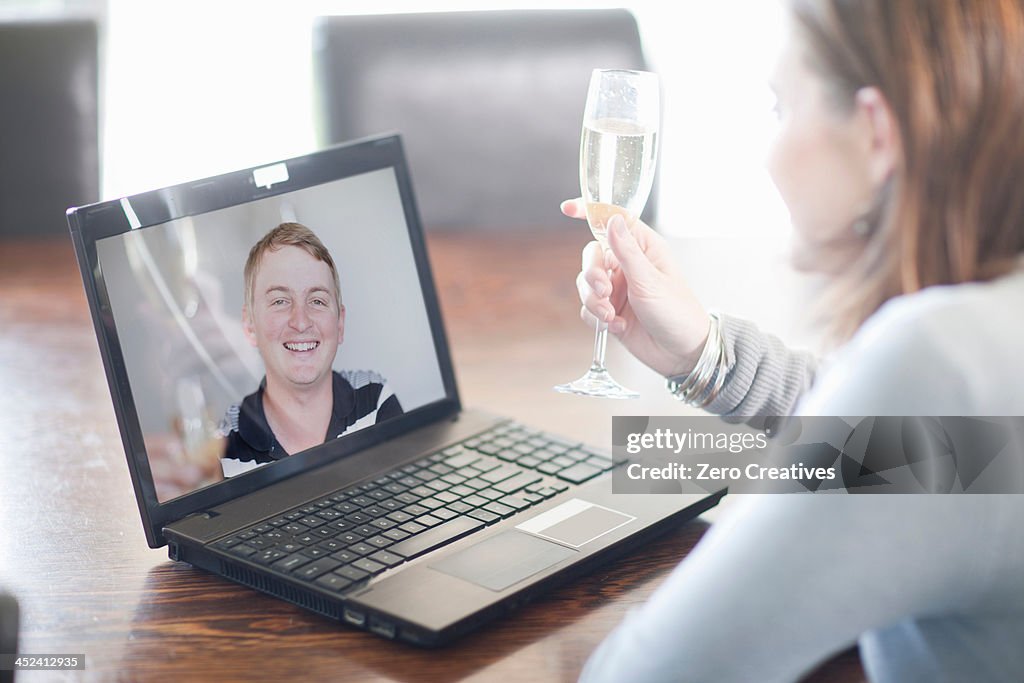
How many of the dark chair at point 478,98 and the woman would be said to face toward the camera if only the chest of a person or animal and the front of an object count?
1

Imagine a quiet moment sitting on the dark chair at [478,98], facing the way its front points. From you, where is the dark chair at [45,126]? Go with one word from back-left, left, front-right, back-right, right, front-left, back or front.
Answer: right

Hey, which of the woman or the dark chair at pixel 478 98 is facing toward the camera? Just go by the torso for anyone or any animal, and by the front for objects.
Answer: the dark chair

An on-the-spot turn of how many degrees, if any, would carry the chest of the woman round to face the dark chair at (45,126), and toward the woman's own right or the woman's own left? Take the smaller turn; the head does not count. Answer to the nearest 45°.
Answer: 0° — they already face it

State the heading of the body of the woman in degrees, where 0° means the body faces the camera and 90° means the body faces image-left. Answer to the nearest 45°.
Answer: approximately 135°

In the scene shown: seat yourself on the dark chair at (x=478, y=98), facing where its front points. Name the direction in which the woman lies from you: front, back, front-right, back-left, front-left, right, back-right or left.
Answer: front

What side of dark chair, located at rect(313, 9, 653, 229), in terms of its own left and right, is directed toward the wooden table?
front

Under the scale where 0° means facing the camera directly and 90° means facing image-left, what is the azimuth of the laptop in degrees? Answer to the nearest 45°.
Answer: approximately 315°

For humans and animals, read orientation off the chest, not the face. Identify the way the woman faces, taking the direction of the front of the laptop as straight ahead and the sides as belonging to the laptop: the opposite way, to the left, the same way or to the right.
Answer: the opposite way

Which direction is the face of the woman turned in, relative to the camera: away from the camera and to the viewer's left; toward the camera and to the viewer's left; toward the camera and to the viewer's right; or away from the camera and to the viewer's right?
away from the camera and to the viewer's left

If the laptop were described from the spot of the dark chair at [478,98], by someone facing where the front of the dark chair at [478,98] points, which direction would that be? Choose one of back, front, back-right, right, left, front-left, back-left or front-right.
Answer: front

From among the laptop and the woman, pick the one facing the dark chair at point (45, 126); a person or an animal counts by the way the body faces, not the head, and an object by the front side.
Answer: the woman

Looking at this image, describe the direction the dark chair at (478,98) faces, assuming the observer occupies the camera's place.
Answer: facing the viewer

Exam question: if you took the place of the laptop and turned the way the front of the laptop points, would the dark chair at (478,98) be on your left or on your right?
on your left
